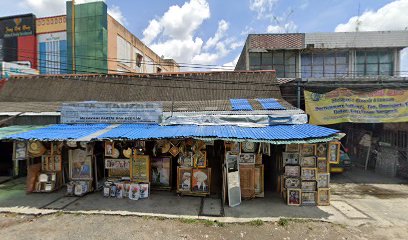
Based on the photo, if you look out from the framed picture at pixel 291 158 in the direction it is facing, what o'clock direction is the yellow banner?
The yellow banner is roughly at 7 o'clock from the framed picture.

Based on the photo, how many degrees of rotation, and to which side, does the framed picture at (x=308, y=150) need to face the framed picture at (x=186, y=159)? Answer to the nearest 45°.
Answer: approximately 90° to its right

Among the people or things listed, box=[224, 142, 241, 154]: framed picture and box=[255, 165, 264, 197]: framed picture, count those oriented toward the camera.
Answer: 2

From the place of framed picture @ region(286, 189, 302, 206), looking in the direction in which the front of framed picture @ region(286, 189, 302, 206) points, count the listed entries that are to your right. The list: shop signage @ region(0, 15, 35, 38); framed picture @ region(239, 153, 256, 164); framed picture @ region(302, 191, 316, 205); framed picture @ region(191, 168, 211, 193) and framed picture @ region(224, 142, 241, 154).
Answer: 4

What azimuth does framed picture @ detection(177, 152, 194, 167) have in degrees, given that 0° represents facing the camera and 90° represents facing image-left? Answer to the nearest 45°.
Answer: approximately 0°

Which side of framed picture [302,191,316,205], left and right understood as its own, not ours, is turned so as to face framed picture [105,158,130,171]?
right

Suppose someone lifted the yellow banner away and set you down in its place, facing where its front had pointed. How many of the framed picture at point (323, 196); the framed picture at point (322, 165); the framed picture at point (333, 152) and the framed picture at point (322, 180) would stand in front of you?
4

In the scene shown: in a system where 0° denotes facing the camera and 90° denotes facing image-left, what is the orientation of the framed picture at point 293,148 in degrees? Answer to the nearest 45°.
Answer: approximately 0°

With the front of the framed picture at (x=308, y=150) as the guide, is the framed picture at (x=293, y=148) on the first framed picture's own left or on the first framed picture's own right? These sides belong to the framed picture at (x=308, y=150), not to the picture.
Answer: on the first framed picture's own right
